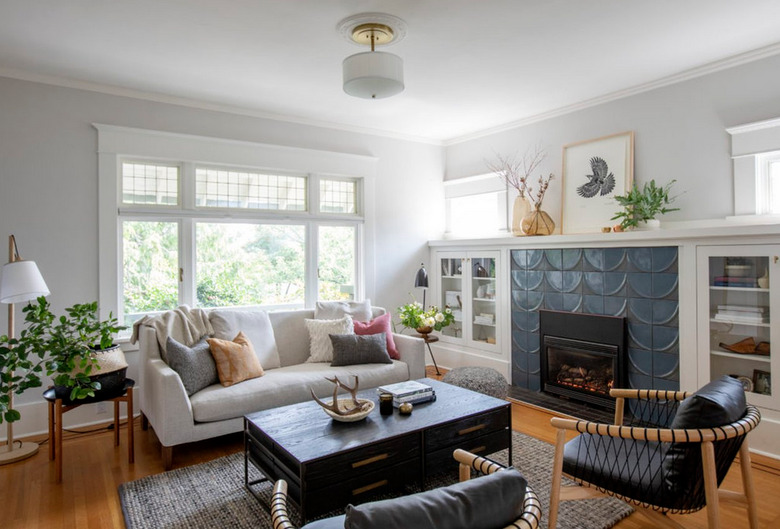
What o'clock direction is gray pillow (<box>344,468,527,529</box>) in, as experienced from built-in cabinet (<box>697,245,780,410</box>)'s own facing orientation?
The gray pillow is roughly at 11 o'clock from the built-in cabinet.

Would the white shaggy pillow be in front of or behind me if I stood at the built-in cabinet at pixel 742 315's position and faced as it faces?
in front

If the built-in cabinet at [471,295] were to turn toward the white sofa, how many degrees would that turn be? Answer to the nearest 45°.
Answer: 0° — it already faces it

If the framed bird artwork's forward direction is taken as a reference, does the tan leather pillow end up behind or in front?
in front

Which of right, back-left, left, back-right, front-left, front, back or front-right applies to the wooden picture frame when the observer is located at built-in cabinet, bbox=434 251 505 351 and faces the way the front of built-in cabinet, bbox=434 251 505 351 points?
left

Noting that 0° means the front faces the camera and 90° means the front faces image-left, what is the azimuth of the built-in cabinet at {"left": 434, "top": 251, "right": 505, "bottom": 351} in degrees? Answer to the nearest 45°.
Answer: approximately 45°

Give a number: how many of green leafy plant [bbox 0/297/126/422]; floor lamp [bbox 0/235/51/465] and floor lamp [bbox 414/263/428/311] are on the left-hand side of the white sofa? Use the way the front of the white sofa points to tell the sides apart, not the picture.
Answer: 1

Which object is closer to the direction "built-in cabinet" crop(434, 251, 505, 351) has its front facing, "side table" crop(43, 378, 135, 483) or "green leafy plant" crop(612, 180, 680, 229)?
the side table

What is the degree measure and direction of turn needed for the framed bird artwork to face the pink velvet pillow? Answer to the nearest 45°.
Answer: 0° — it already faces it

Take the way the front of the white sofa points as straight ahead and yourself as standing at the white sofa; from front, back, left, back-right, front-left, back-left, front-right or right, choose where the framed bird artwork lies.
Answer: front-left

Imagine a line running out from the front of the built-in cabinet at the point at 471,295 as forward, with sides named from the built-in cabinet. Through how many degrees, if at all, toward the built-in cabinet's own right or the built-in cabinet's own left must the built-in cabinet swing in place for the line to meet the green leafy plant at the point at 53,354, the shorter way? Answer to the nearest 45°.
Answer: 0° — it already faces it

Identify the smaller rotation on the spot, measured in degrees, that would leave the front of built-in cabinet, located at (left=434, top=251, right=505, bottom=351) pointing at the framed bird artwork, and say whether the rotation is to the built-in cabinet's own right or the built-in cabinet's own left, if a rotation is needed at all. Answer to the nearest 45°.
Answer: approximately 90° to the built-in cabinet's own left

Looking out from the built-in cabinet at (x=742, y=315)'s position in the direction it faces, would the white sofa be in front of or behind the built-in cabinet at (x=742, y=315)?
in front

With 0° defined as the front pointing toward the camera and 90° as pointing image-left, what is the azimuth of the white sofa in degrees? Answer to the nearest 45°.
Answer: approximately 315°
